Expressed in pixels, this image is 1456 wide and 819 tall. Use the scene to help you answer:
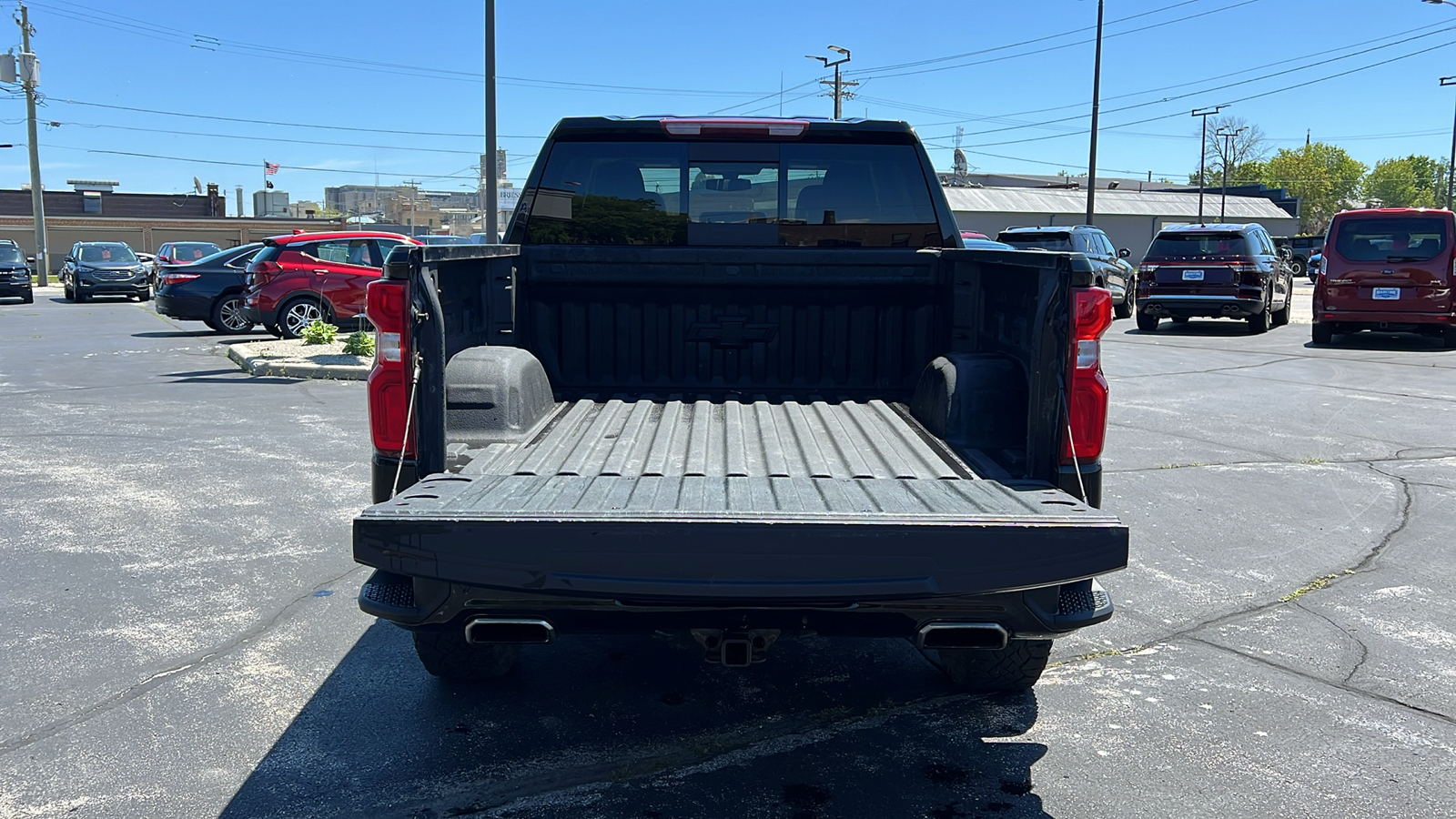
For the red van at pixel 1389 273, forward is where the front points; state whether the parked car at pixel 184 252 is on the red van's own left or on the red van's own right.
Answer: on the red van's own left

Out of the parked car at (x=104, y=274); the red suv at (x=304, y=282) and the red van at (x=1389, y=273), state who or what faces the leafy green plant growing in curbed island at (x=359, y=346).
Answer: the parked car

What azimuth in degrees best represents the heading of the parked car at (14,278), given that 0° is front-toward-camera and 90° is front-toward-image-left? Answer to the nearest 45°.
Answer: approximately 0°

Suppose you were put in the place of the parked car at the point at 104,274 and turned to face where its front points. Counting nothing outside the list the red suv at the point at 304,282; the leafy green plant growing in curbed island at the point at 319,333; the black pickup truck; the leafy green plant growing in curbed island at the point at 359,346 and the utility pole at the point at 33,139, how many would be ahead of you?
4

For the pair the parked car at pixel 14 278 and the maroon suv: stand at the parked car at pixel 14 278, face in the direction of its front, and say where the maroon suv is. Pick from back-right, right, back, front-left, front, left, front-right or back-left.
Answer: front-left

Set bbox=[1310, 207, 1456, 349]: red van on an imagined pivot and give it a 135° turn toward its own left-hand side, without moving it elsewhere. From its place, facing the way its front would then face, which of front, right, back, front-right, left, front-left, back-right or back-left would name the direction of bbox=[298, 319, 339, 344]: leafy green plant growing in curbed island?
front

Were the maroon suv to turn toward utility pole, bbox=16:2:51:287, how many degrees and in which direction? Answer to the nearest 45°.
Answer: approximately 90° to its left

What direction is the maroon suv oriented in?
away from the camera

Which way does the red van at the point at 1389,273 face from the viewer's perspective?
away from the camera

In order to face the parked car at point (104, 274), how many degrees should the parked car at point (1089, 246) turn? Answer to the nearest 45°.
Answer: approximately 135° to its left

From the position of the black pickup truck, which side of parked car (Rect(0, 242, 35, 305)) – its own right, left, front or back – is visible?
front

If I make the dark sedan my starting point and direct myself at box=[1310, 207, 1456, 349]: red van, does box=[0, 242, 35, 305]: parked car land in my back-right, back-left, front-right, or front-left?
back-left

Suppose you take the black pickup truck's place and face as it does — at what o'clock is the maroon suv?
The maroon suv is roughly at 1 o'clock from the black pickup truck.

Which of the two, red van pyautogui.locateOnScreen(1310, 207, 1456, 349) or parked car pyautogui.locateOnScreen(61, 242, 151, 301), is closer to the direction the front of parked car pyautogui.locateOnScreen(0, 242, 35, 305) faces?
the red van
